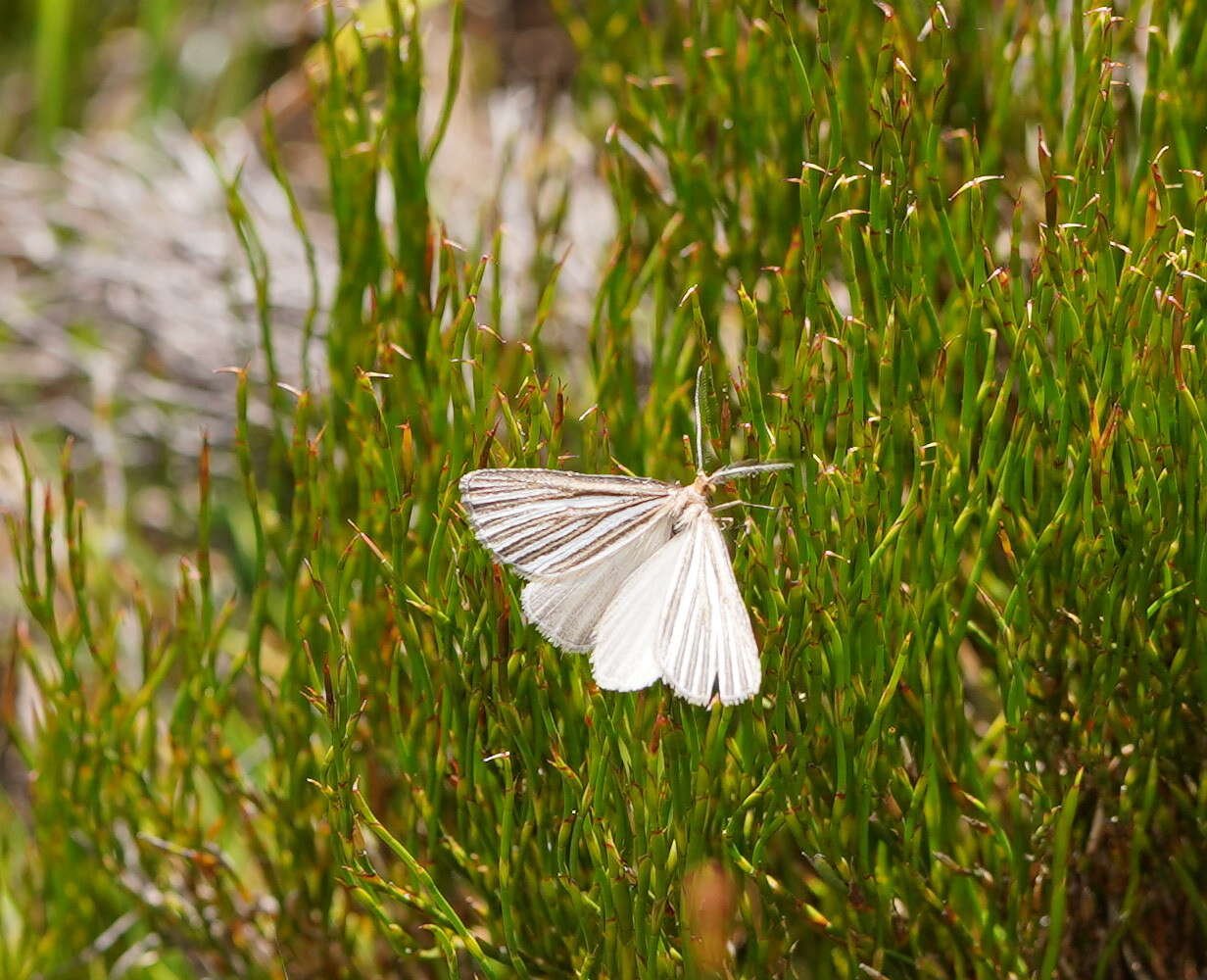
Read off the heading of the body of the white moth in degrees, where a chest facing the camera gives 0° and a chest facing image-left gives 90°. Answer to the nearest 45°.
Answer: approximately 225°
